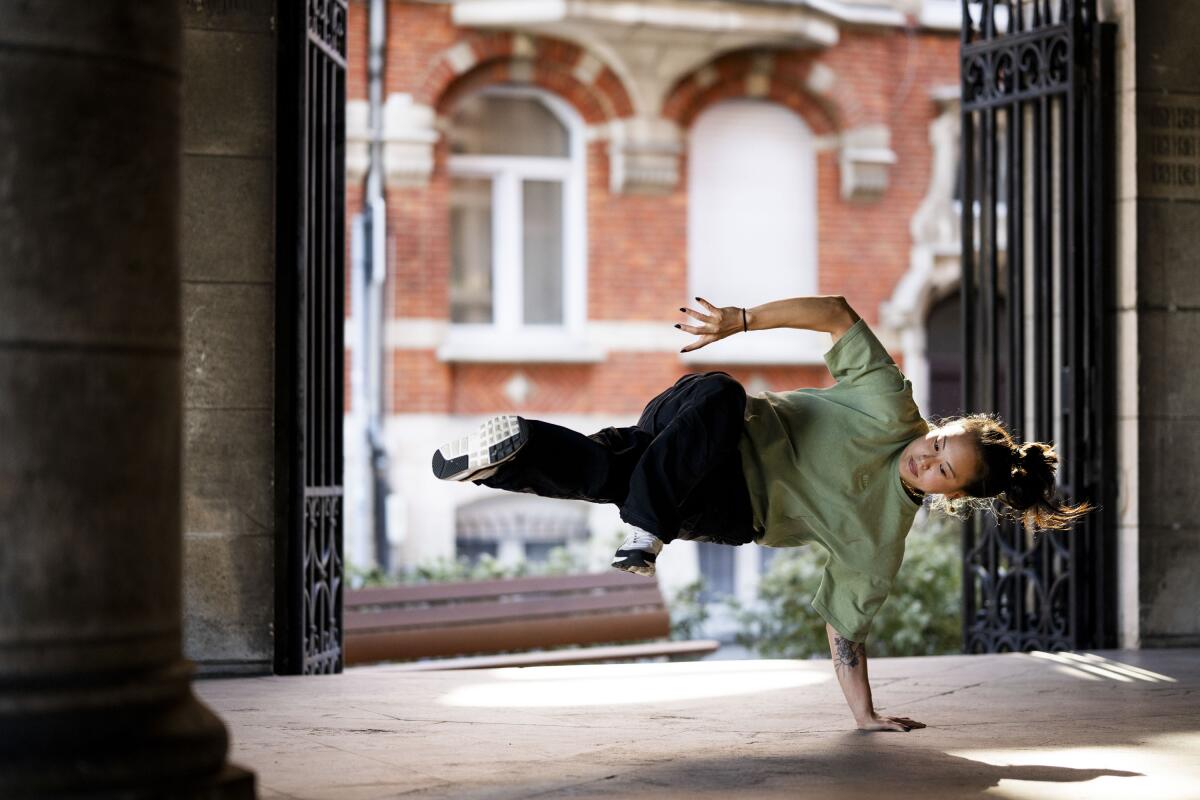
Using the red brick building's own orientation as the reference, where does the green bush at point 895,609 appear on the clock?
The green bush is roughly at 11 o'clock from the red brick building.

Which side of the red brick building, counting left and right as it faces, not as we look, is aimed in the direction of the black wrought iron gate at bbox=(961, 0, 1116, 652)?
front

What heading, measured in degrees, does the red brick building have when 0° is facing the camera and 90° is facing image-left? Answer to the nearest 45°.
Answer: approximately 0°

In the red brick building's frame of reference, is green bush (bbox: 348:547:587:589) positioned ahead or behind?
ahead

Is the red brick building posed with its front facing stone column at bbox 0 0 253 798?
yes

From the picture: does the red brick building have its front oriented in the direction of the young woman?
yes

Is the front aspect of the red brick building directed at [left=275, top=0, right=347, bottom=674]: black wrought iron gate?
yes

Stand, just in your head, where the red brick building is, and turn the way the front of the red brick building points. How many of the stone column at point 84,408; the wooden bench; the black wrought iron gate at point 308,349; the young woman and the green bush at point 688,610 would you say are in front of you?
5

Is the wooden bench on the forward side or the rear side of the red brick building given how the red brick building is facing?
on the forward side
